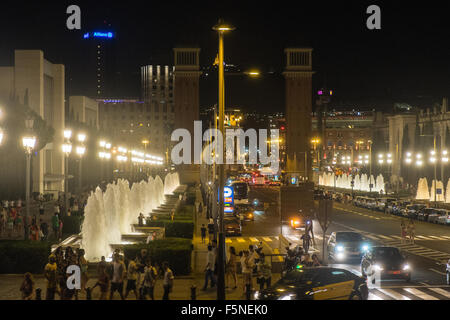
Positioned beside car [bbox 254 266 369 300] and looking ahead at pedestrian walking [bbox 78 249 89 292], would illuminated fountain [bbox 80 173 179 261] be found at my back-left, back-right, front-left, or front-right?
front-right

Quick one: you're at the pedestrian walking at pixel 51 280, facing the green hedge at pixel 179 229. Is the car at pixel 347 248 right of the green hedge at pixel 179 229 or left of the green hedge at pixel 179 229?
right

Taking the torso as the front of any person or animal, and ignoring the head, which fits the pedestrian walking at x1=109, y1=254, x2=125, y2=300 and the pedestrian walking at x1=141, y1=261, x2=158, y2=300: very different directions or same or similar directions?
same or similar directions
